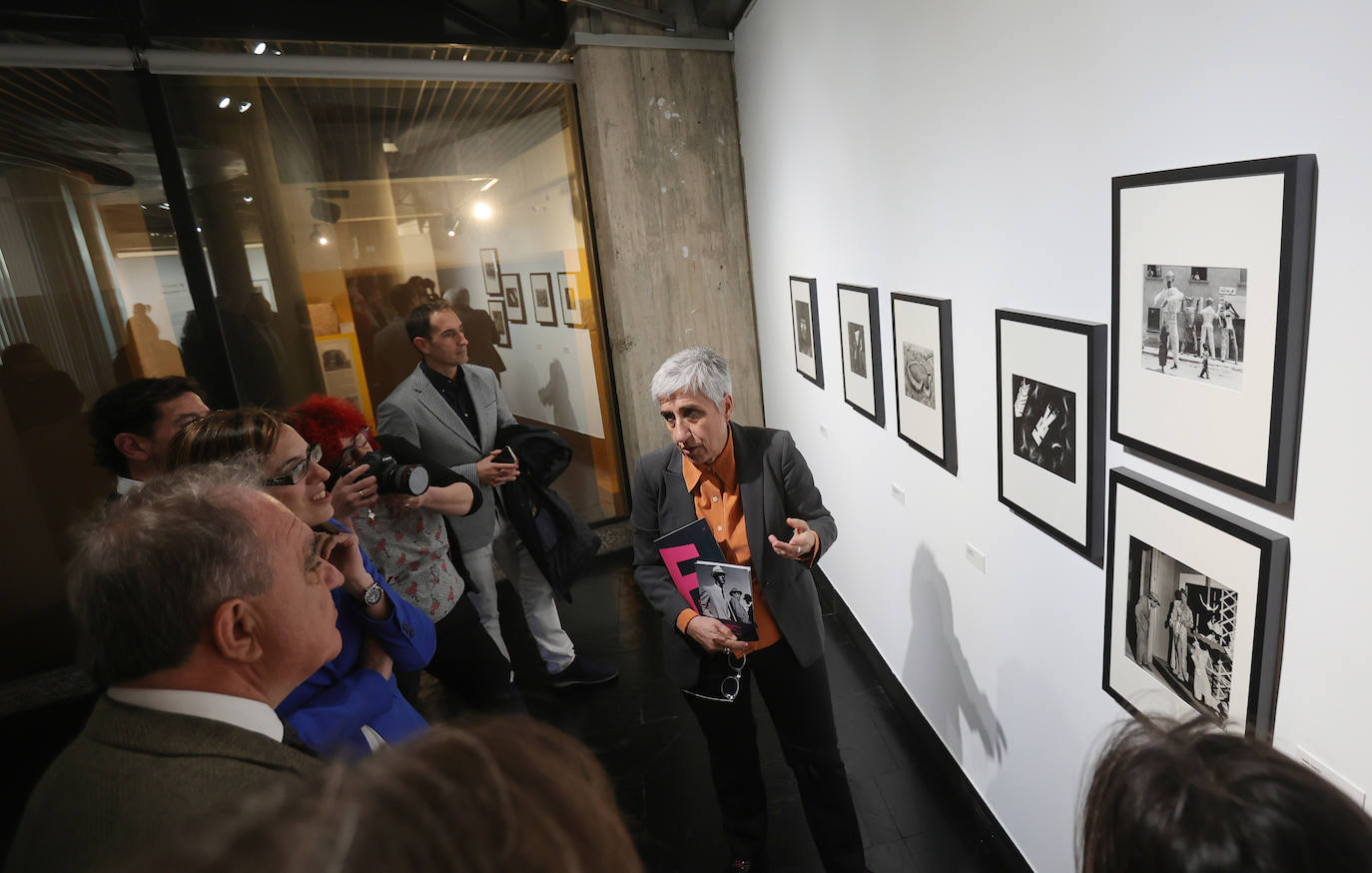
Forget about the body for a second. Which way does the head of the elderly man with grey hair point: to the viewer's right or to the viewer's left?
to the viewer's right

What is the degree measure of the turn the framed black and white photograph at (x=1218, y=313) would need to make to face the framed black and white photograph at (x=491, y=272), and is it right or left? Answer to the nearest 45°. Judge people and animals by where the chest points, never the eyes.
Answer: approximately 90° to its right

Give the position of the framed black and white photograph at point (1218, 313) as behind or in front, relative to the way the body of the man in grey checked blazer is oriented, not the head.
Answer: in front

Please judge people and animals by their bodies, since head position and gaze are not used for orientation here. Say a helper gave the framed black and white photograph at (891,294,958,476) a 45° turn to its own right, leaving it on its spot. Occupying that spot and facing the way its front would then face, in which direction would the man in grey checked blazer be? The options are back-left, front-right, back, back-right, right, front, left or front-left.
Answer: front

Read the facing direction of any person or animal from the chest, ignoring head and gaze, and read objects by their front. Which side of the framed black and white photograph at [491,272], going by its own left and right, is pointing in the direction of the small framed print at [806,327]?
left

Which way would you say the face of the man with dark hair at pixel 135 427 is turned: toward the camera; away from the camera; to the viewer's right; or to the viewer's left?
to the viewer's right

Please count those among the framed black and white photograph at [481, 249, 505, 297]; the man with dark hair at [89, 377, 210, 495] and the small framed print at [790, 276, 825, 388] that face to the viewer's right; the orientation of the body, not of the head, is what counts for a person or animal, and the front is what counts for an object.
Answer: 1

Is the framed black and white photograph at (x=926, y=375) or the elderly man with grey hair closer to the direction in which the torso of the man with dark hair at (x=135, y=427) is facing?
the framed black and white photograph

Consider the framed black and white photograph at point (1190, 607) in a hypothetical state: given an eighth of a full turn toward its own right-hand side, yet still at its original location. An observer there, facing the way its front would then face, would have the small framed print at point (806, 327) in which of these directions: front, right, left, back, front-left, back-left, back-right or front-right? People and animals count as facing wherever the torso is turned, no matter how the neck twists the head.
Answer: front-right

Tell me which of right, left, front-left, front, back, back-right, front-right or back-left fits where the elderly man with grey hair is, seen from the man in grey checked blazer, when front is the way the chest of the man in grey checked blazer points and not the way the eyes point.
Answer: front-right

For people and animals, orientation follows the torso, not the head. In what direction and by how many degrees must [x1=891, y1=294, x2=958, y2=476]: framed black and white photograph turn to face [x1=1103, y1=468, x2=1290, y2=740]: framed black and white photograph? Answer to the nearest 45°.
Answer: approximately 45° to its left

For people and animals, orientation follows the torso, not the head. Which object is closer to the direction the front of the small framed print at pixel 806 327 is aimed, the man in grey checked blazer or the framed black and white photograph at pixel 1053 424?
the man in grey checked blazer
